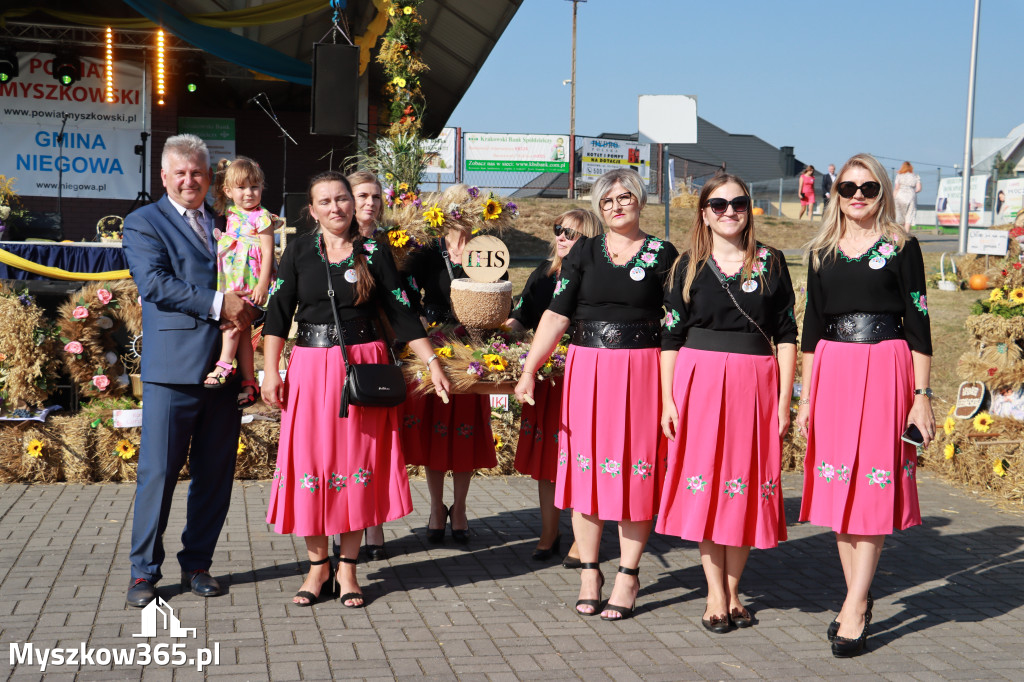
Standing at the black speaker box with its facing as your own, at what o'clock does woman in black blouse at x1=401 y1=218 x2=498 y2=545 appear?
The woman in black blouse is roughly at 12 o'clock from the black speaker box.

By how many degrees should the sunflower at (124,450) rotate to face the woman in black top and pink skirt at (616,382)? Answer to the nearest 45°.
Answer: approximately 45° to its left

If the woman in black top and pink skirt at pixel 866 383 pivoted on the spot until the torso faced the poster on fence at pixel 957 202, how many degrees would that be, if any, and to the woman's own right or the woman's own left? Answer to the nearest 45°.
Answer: approximately 180°

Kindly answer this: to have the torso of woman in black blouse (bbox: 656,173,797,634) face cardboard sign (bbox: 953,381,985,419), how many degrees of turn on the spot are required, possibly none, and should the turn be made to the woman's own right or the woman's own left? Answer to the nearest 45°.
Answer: approximately 135° to the woman's own left

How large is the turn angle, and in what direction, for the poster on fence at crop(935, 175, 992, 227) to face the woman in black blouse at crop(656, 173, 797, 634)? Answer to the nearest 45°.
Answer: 0° — it already faces them

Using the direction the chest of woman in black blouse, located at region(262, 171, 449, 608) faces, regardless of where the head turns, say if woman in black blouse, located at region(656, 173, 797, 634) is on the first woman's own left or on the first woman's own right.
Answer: on the first woman's own left

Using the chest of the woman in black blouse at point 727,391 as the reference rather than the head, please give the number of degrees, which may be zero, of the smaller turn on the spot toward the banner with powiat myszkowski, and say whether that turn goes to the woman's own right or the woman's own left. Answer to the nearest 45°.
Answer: approximately 135° to the woman's own right

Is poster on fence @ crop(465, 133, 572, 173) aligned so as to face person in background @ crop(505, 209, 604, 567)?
yes
